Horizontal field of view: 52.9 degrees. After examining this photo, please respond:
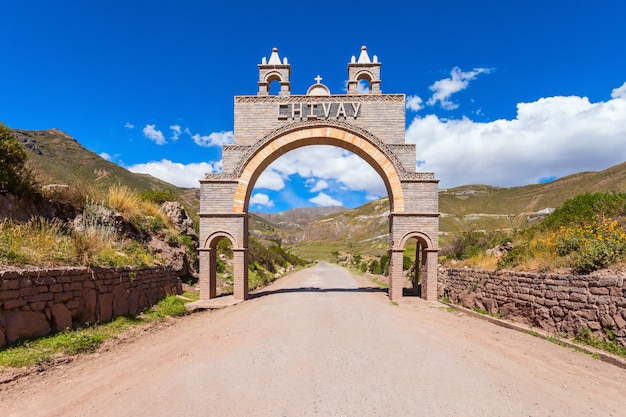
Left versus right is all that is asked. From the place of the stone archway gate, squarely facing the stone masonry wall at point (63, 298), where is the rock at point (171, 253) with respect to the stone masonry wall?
right

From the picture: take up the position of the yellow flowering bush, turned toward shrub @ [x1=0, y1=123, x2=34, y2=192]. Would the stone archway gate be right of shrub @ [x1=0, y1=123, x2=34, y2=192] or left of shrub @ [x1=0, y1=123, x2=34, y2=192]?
right

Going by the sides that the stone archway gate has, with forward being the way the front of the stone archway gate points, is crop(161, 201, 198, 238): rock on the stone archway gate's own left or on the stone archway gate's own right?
on the stone archway gate's own right

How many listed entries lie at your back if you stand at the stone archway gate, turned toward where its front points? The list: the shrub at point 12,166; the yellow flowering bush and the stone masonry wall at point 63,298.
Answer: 0

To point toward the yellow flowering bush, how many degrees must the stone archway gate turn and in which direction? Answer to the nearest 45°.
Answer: approximately 45° to its left

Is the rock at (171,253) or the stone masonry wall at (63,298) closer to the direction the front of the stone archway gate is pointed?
the stone masonry wall

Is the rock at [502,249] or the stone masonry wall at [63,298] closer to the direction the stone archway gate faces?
the stone masonry wall

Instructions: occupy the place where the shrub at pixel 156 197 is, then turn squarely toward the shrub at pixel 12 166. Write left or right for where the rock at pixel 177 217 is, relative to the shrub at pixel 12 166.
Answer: left

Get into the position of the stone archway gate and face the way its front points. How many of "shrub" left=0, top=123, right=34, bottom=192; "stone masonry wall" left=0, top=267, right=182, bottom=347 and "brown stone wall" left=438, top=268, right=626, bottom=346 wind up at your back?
0

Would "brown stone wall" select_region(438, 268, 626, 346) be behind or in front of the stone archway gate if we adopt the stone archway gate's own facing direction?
in front

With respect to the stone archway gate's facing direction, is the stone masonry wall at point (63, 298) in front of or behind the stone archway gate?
in front

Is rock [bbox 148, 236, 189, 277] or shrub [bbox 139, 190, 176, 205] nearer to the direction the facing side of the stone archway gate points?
the rock

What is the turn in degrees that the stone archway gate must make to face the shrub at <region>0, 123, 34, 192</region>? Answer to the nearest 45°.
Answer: approximately 45° to its right

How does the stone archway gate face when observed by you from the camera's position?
facing the viewer

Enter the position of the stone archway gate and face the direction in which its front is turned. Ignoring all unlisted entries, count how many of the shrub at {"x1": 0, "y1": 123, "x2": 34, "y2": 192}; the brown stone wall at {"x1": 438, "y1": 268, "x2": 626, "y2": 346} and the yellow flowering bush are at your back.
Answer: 0

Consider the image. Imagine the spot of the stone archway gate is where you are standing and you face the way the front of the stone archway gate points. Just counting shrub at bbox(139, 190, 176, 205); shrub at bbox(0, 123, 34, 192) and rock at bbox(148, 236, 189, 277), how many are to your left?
0

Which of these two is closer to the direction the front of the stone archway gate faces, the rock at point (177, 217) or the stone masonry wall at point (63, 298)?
the stone masonry wall
